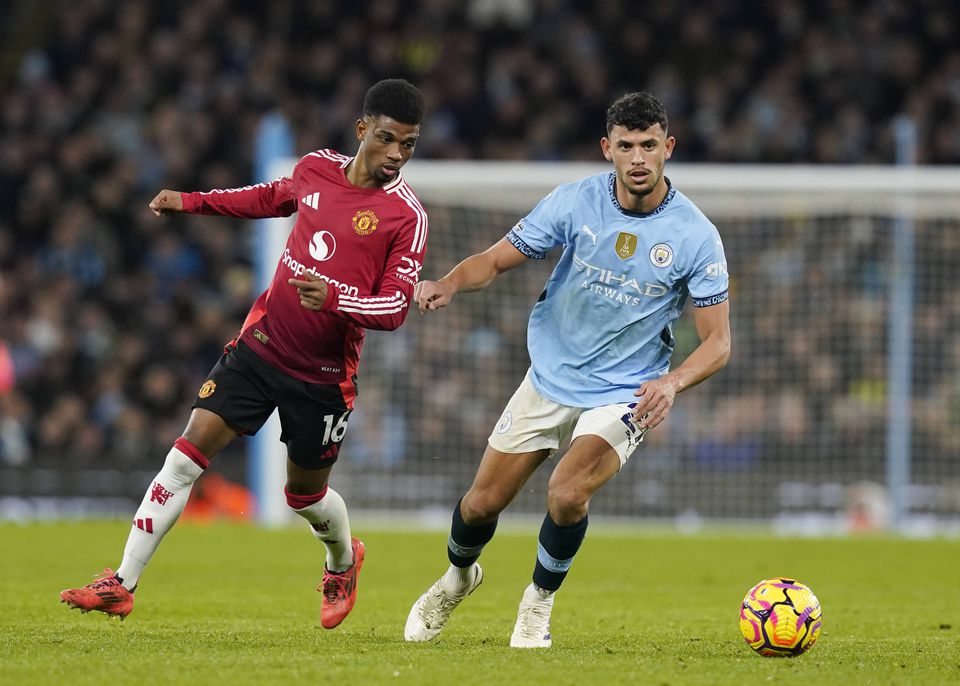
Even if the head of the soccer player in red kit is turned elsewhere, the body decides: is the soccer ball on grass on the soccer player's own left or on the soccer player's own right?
on the soccer player's own left

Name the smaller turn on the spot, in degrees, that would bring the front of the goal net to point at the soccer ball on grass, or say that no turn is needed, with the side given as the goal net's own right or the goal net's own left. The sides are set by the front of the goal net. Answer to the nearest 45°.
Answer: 0° — it already faces it

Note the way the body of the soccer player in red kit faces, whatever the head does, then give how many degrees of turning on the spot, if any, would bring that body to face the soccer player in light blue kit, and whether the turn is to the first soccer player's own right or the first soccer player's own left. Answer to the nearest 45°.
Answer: approximately 90° to the first soccer player's own left

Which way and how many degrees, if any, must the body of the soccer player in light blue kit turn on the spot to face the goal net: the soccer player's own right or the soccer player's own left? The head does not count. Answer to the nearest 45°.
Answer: approximately 180°

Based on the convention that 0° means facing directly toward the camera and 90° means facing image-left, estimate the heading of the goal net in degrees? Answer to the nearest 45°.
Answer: approximately 0°

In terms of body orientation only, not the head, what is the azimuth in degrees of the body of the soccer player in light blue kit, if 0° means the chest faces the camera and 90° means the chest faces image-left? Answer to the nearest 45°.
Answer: approximately 0°
